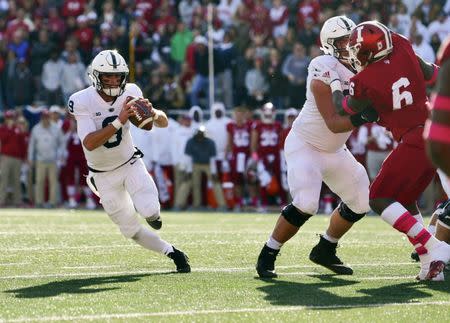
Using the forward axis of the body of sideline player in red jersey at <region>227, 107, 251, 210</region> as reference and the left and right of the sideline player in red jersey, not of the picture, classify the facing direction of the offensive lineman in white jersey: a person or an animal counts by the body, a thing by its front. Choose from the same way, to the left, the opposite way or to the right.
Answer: to the left

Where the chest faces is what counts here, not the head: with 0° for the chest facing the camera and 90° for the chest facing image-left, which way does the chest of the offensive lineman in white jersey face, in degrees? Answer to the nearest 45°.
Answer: approximately 270°

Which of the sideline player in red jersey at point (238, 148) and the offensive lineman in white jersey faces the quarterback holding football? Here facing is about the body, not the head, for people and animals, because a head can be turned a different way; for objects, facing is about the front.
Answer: the sideline player in red jersey

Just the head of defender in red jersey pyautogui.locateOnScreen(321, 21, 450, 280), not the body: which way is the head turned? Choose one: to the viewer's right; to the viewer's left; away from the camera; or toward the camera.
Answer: to the viewer's left

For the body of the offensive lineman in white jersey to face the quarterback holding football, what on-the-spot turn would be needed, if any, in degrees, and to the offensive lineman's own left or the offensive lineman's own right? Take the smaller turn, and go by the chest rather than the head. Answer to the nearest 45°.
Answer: approximately 180°

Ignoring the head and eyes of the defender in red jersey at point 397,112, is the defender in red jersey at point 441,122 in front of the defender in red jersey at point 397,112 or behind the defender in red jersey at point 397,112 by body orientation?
behind

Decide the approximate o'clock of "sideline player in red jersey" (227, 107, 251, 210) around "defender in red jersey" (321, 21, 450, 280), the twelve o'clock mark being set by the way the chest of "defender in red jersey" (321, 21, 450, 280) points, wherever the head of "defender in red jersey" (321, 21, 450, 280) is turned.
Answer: "sideline player in red jersey" (227, 107, 251, 210) is roughly at 1 o'clock from "defender in red jersey" (321, 21, 450, 280).

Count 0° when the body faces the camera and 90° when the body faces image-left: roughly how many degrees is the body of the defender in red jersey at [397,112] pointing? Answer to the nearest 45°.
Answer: approximately 135°
